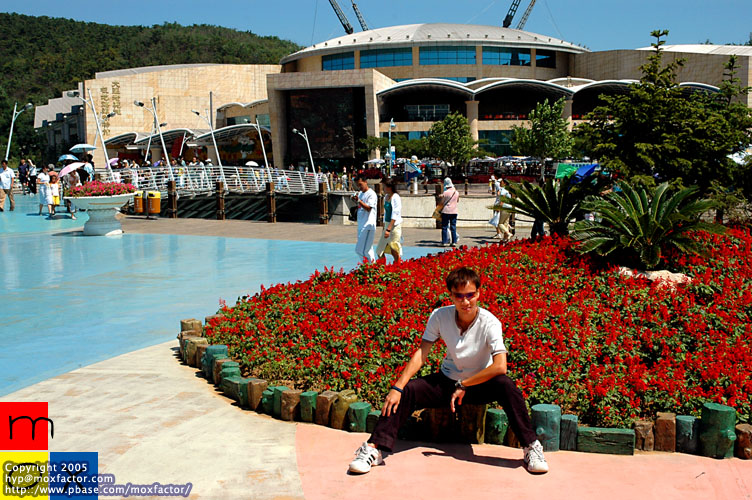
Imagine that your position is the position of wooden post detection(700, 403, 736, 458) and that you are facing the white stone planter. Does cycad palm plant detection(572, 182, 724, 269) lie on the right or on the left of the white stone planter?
right

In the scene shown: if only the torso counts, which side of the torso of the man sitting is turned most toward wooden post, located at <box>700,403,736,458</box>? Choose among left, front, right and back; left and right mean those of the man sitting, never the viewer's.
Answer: left

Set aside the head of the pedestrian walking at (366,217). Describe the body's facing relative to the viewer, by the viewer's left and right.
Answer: facing the viewer and to the left of the viewer

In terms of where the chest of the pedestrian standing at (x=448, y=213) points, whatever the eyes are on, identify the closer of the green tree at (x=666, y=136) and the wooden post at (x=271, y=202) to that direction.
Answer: the wooden post

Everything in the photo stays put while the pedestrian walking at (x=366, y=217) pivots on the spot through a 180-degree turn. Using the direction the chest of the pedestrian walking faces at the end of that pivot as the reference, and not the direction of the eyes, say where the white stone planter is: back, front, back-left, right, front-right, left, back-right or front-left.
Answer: left

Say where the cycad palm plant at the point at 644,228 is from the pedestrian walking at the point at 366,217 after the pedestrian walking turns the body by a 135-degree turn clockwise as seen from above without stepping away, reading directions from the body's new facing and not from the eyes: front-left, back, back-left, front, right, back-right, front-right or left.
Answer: back-right

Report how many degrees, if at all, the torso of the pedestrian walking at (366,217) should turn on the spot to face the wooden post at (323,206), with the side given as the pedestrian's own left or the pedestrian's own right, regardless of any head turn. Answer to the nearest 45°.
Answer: approximately 135° to the pedestrian's own right

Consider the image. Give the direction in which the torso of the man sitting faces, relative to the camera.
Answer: toward the camera

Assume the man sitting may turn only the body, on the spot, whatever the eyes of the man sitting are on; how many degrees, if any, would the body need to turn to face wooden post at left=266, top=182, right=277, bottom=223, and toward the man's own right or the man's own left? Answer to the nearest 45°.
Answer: approximately 180°
